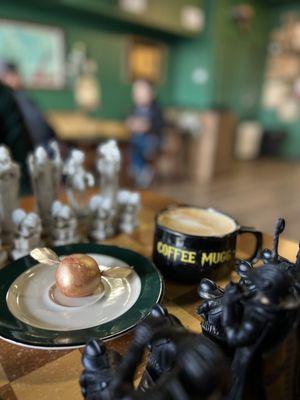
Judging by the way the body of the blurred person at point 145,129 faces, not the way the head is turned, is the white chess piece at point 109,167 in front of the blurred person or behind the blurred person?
in front

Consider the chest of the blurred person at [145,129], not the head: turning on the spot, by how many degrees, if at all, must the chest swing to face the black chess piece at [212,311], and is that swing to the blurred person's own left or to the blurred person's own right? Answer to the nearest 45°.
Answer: approximately 45° to the blurred person's own left

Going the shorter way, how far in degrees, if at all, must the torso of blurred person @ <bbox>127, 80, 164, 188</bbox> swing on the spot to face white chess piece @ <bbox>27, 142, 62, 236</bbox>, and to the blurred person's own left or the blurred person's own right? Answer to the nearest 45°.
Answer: approximately 45° to the blurred person's own left

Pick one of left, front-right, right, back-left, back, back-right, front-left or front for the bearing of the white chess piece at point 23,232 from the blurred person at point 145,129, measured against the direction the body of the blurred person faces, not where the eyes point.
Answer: front-left

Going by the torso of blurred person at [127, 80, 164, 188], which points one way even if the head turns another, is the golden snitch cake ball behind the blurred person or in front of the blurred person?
in front

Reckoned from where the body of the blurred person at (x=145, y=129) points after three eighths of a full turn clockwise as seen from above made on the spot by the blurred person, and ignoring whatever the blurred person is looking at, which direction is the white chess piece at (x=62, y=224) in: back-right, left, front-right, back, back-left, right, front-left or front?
back

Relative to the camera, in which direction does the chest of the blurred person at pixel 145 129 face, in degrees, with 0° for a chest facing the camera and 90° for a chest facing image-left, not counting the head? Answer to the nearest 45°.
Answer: approximately 45°

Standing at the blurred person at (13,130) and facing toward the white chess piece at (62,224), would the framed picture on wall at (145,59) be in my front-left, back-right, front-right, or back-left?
back-left

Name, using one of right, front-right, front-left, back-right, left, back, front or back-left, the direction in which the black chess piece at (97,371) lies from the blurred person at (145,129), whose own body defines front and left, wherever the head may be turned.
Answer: front-left

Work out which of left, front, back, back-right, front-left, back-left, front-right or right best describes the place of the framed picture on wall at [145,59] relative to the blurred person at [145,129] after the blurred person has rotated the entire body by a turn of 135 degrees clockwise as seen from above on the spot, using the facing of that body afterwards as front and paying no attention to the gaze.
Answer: front
